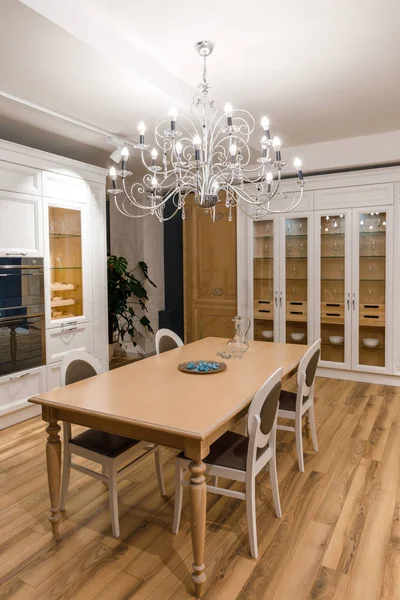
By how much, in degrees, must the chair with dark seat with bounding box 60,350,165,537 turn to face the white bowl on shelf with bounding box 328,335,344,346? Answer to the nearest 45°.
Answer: approximately 90° to its left

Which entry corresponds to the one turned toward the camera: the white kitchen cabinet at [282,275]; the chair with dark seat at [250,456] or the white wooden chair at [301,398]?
the white kitchen cabinet

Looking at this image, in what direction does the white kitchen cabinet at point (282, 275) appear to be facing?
toward the camera

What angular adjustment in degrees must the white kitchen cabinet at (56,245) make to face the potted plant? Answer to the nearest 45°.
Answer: approximately 90° to its left

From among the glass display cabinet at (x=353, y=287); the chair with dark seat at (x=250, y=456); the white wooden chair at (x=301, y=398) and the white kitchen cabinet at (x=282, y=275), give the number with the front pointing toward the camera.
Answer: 2

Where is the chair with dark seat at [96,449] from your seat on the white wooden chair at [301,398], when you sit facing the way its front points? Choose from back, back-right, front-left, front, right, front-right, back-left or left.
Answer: left

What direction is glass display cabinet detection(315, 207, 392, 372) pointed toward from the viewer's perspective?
toward the camera

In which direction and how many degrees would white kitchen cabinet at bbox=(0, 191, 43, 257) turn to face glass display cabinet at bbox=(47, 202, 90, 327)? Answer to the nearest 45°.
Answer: approximately 90° to its left

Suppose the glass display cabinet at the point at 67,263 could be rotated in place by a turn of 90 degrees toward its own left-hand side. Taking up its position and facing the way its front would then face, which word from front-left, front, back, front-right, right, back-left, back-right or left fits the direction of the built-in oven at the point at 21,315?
back

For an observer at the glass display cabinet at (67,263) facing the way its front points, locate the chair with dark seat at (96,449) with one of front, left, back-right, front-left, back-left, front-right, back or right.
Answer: front-right

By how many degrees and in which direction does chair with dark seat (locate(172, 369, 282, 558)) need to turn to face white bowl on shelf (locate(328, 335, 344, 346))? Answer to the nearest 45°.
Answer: approximately 45° to its right

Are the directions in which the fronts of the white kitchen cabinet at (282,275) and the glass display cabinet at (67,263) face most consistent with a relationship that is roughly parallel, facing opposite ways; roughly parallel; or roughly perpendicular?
roughly perpendicular

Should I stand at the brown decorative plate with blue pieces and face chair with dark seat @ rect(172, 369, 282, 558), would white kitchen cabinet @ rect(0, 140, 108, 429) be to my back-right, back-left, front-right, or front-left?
back-right

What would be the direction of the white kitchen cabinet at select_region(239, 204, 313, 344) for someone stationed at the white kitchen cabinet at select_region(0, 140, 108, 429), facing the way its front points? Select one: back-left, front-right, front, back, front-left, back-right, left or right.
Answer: front-left

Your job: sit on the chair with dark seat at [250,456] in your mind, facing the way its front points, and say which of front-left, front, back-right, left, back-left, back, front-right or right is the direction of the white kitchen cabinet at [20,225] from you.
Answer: front

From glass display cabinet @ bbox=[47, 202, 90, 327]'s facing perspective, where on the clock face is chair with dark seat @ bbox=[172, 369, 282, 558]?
The chair with dark seat is roughly at 1 o'clock from the glass display cabinet.

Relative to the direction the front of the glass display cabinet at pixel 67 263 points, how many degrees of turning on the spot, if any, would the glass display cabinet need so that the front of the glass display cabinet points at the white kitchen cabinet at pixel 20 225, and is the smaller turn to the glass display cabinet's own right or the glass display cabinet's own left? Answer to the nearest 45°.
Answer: approximately 90° to the glass display cabinet's own right

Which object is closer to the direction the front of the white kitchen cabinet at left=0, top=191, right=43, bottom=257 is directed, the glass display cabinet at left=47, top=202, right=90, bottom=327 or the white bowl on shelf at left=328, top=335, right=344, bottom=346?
the white bowl on shelf

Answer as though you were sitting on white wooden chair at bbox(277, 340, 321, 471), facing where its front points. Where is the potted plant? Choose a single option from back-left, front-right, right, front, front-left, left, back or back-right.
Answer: front

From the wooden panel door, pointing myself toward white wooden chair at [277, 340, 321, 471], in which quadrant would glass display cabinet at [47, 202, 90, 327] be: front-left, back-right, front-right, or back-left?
front-right

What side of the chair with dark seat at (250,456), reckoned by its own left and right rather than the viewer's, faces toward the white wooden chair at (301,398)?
right

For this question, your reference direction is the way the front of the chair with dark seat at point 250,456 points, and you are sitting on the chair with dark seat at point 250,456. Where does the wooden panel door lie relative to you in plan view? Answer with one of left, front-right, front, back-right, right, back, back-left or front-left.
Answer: front-right
